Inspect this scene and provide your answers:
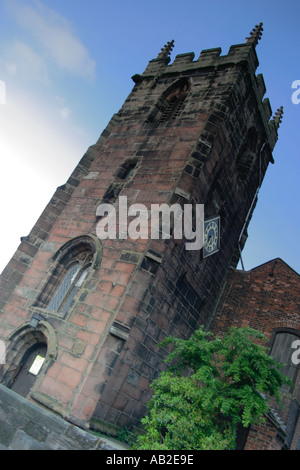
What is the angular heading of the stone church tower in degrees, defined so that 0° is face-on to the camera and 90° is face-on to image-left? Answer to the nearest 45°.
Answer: approximately 45°

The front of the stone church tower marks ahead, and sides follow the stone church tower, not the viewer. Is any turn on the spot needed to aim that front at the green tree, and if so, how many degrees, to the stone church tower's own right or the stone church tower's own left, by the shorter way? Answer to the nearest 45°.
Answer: approximately 90° to the stone church tower's own left
